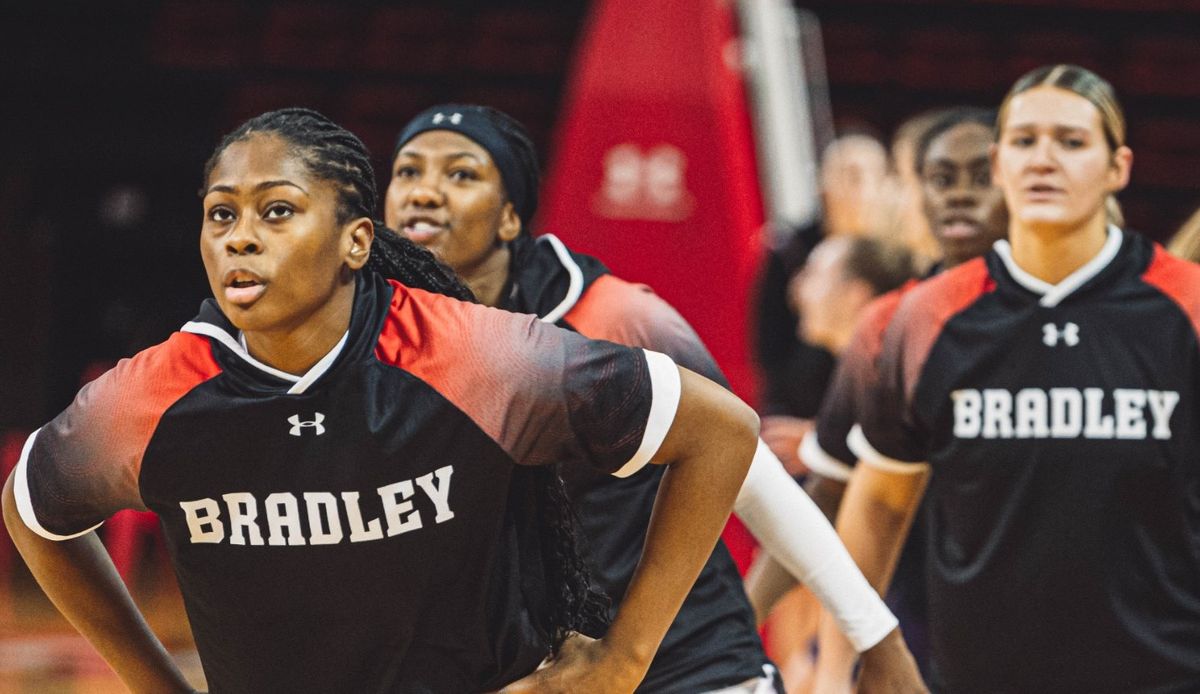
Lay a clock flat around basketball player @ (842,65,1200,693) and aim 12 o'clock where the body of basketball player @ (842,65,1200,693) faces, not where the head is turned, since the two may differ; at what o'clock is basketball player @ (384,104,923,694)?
basketball player @ (384,104,923,694) is roughly at 2 o'clock from basketball player @ (842,65,1200,693).

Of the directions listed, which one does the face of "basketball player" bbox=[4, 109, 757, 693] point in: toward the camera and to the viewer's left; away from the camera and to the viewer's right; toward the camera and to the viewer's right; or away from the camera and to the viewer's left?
toward the camera and to the viewer's left

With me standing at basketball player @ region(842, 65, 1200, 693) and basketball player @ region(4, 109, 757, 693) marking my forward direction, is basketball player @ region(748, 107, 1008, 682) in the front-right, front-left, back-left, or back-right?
back-right

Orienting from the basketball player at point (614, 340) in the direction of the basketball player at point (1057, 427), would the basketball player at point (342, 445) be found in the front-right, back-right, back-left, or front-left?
back-right

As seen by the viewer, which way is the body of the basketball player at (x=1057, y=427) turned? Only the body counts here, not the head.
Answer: toward the camera

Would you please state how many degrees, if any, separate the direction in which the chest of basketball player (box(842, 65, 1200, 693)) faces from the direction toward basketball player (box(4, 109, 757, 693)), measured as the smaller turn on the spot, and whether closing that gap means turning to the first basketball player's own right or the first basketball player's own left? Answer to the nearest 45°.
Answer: approximately 45° to the first basketball player's own right

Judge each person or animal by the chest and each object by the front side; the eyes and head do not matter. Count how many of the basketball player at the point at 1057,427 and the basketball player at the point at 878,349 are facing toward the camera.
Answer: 2

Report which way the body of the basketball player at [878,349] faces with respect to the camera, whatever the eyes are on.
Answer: toward the camera

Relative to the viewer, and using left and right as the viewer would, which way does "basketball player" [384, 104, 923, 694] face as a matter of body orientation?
facing the viewer and to the left of the viewer
